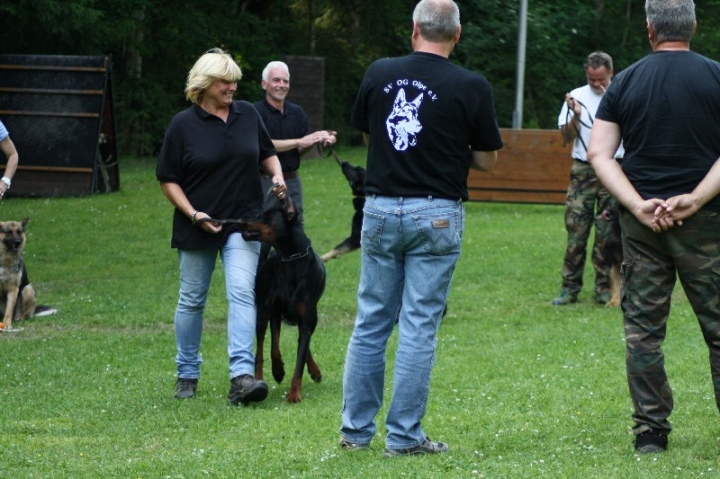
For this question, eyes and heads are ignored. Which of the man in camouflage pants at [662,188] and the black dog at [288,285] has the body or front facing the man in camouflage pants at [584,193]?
the man in camouflage pants at [662,188]

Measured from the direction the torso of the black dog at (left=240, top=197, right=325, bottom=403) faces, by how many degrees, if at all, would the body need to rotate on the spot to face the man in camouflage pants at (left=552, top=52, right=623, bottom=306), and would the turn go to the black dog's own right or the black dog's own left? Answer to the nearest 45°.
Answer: approximately 135° to the black dog's own left

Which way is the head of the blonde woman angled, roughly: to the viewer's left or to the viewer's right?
to the viewer's right

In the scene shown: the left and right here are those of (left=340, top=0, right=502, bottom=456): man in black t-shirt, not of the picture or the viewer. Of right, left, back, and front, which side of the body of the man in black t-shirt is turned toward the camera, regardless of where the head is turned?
back

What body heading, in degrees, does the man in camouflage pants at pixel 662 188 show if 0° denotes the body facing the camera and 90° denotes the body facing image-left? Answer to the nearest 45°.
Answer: approximately 180°

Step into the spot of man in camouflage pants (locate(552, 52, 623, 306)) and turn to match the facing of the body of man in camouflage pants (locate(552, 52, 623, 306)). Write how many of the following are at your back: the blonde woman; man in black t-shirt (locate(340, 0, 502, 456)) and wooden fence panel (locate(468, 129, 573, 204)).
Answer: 1

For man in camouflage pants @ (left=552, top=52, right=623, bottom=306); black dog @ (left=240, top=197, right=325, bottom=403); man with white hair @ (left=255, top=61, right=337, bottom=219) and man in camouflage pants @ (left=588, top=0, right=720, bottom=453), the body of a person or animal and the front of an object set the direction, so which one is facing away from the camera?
man in camouflage pants @ (left=588, top=0, right=720, bottom=453)

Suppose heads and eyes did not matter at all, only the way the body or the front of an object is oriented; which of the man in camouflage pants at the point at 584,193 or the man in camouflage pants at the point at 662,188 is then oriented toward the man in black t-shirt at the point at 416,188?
the man in camouflage pants at the point at 584,193

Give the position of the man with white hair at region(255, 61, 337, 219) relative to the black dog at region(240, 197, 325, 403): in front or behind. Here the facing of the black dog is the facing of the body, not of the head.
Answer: behind

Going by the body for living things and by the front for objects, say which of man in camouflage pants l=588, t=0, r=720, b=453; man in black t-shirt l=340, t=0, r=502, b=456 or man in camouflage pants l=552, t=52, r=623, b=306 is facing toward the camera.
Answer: man in camouflage pants l=552, t=52, r=623, b=306

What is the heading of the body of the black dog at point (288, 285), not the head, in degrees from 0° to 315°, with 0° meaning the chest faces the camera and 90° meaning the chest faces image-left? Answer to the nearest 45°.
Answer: approximately 0°

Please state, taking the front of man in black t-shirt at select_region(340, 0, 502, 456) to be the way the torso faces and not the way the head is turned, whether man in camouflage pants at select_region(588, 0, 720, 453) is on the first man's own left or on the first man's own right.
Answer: on the first man's own right

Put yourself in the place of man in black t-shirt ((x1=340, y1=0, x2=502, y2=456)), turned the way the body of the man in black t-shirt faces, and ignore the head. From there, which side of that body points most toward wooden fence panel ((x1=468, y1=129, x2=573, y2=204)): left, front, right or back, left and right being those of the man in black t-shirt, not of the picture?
front
